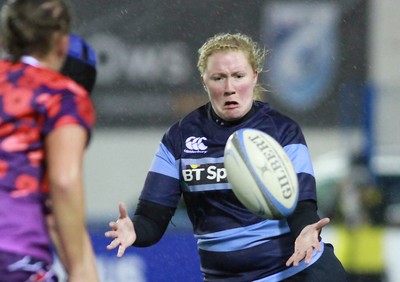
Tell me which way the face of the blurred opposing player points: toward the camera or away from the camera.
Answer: away from the camera

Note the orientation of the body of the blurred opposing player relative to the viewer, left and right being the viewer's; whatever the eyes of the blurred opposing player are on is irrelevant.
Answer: facing away from the viewer and to the right of the viewer
